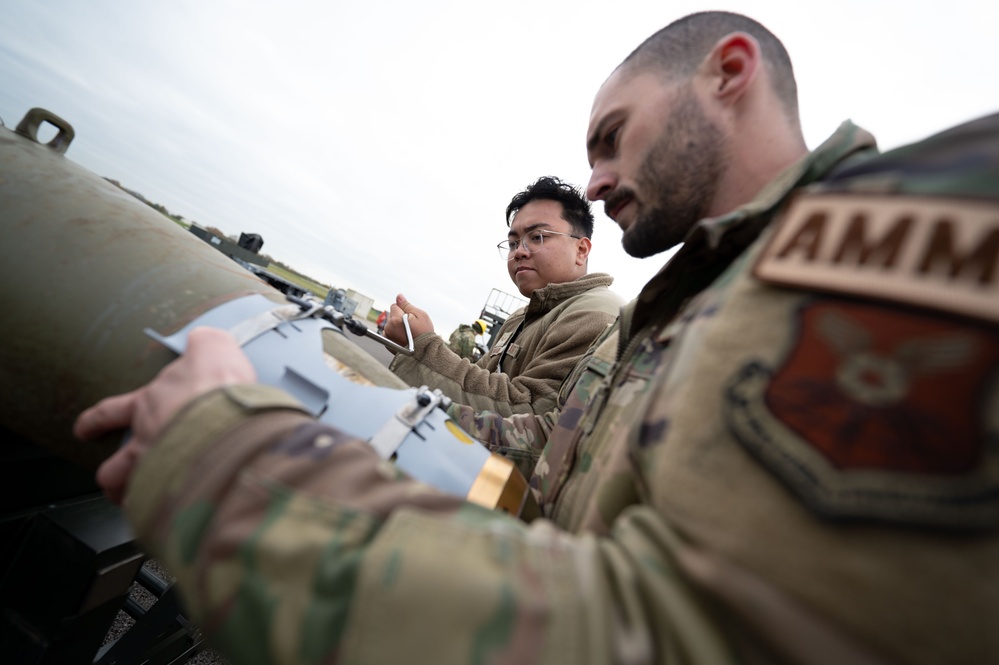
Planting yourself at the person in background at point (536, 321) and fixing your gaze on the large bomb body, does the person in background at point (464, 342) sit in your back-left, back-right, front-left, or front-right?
back-right

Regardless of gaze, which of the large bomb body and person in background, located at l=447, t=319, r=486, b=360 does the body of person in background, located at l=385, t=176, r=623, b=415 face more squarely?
the large bomb body

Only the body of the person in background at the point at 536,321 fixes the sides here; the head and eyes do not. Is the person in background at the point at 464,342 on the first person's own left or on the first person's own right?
on the first person's own right

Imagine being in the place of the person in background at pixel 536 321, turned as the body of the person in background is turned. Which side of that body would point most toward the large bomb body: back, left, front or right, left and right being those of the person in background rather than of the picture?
front

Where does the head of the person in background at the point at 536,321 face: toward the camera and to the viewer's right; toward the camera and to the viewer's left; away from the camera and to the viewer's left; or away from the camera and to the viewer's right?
toward the camera and to the viewer's left
